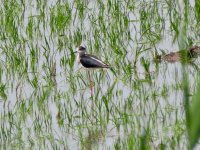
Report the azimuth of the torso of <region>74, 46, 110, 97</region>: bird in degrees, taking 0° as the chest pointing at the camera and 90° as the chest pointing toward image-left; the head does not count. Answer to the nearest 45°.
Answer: approximately 90°
